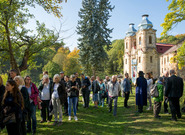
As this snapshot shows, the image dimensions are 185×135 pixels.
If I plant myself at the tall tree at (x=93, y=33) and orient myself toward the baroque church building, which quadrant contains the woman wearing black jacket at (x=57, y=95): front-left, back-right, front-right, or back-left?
back-right

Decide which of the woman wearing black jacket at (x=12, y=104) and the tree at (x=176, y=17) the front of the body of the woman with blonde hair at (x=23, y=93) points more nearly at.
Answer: the woman wearing black jacket
